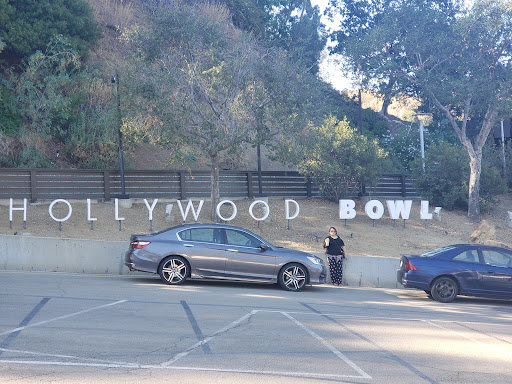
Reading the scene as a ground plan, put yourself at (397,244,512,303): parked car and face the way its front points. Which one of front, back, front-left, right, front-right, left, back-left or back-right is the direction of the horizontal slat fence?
back-left

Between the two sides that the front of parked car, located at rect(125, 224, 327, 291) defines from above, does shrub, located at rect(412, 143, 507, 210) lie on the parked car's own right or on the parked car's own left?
on the parked car's own left

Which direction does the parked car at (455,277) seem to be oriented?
to the viewer's right

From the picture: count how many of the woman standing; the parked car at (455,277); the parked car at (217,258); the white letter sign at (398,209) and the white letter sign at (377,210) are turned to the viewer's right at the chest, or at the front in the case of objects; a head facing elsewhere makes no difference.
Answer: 2

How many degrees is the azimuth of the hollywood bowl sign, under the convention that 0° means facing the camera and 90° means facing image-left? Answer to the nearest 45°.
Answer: approximately 0°

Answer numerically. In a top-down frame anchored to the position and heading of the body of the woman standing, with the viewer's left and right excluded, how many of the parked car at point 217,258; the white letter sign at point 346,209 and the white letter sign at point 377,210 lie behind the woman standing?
2

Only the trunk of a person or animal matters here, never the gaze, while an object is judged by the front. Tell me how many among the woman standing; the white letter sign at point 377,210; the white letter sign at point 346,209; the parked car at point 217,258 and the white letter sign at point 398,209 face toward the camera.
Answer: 4

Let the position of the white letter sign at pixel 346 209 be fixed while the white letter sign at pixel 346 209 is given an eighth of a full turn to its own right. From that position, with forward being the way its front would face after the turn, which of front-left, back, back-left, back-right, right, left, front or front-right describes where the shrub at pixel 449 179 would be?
back

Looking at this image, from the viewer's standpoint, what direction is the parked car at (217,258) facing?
to the viewer's right

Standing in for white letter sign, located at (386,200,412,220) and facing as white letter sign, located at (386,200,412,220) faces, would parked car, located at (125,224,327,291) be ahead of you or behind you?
ahead
